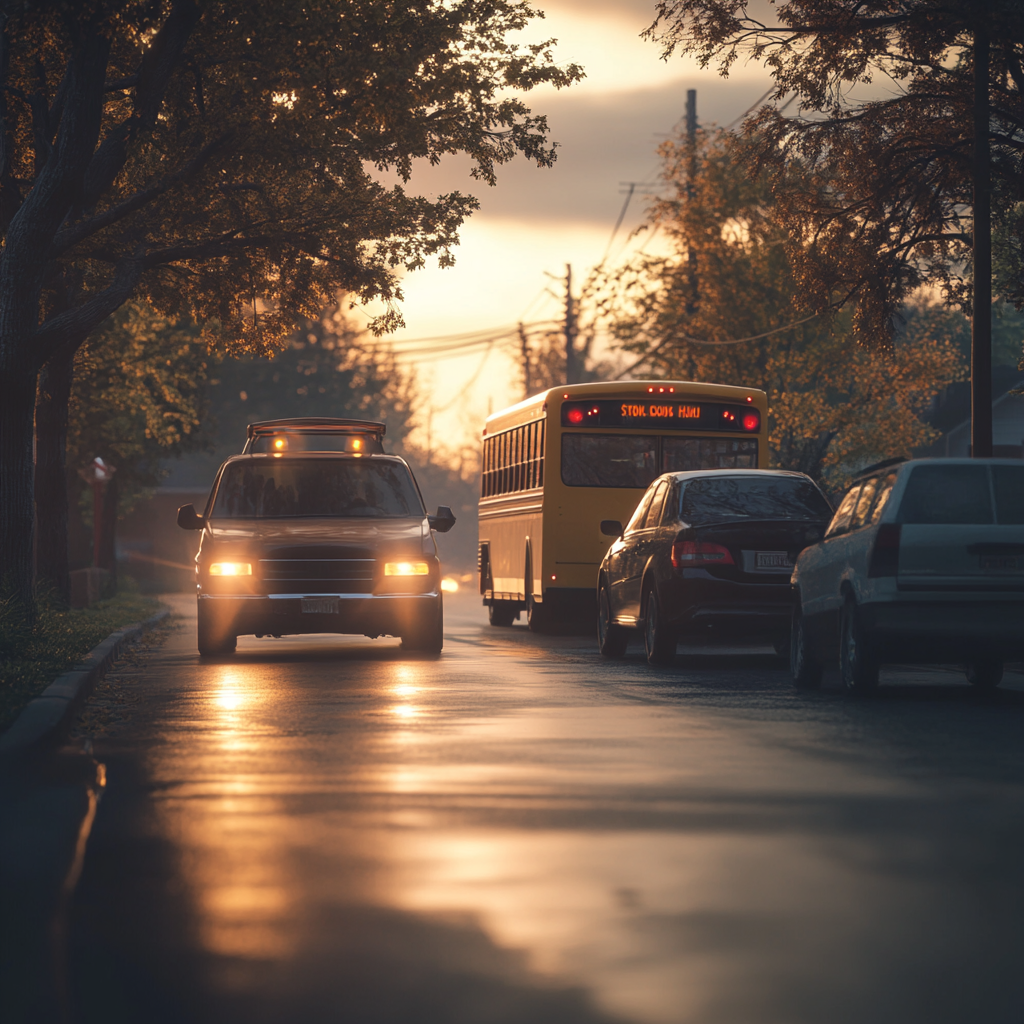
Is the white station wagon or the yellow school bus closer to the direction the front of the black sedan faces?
the yellow school bus

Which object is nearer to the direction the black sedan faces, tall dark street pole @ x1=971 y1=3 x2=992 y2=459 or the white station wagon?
the tall dark street pole

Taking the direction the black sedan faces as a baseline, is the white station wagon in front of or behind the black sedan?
behind

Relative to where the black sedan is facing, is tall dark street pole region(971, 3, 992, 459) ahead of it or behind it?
ahead

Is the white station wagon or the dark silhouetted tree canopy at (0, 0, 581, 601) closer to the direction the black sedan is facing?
the dark silhouetted tree canopy

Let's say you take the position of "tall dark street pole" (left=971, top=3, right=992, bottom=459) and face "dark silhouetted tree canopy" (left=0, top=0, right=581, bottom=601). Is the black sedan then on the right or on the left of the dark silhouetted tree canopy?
left

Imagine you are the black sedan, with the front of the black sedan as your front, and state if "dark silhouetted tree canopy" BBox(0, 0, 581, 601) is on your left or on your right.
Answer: on your left

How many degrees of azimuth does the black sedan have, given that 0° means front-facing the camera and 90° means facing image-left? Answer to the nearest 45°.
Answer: approximately 180°

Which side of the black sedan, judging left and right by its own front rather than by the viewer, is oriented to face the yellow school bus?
front

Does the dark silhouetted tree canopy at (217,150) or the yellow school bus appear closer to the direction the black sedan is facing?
the yellow school bus

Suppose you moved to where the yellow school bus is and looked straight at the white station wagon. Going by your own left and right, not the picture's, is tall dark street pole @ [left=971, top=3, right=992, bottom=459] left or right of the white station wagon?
left

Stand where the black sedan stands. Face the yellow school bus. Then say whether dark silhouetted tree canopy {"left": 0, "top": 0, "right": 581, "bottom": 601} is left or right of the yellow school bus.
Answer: left
